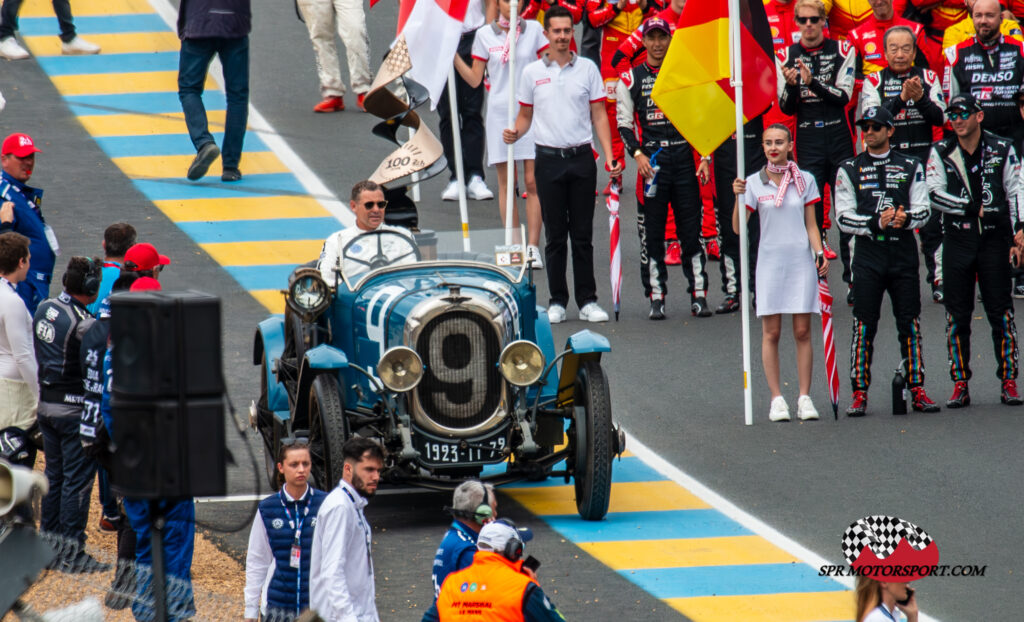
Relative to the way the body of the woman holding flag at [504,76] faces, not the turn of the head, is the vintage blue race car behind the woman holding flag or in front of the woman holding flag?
in front

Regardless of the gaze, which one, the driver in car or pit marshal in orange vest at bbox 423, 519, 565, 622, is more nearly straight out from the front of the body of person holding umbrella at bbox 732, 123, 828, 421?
the pit marshal in orange vest

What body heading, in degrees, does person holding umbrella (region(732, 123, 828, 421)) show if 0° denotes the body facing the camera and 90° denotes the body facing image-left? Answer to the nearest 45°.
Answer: approximately 0°

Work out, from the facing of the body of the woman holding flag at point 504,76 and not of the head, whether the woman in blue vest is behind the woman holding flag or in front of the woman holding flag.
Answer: in front

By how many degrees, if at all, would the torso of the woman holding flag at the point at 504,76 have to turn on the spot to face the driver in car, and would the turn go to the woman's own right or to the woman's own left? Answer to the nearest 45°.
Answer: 0° — they already face them

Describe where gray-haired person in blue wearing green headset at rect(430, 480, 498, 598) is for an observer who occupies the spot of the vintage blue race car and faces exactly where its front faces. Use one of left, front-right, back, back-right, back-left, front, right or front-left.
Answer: front-right

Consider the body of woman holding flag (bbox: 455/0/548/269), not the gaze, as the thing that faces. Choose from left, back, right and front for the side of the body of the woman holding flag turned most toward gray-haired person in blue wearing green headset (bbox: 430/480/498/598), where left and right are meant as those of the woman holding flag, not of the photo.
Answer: front

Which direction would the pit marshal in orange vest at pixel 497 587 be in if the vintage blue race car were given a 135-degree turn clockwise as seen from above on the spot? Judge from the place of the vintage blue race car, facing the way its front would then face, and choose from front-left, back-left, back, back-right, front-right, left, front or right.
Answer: left

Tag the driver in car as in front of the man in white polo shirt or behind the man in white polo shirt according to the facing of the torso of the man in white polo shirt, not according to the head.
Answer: in front

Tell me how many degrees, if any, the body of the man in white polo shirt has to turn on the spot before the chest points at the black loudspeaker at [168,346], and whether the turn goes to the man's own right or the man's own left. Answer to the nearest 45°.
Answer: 0° — they already face it

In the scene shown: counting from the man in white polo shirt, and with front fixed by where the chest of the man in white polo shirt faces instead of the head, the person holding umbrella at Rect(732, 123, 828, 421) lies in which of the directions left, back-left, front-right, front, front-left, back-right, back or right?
front-left

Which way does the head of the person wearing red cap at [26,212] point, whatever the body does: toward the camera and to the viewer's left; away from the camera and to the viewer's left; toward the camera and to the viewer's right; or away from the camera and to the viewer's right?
toward the camera and to the viewer's right

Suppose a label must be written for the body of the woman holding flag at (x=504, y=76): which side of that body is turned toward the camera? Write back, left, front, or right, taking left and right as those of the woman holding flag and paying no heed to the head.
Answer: front

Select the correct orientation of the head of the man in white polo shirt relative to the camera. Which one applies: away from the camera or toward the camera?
toward the camera
